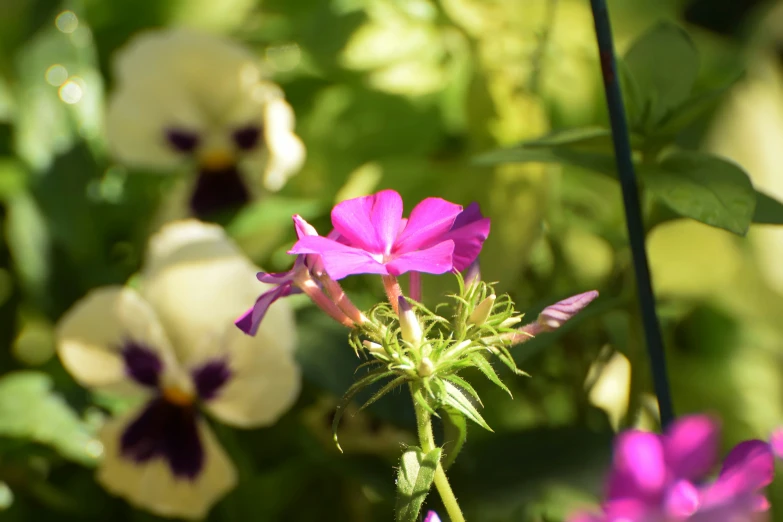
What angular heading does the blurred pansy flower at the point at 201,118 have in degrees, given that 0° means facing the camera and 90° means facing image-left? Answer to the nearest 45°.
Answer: approximately 0°

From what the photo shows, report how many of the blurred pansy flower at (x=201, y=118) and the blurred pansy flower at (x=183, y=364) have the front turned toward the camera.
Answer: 2

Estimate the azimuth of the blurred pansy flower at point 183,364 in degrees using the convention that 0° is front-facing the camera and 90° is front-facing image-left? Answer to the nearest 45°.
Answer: approximately 0°
